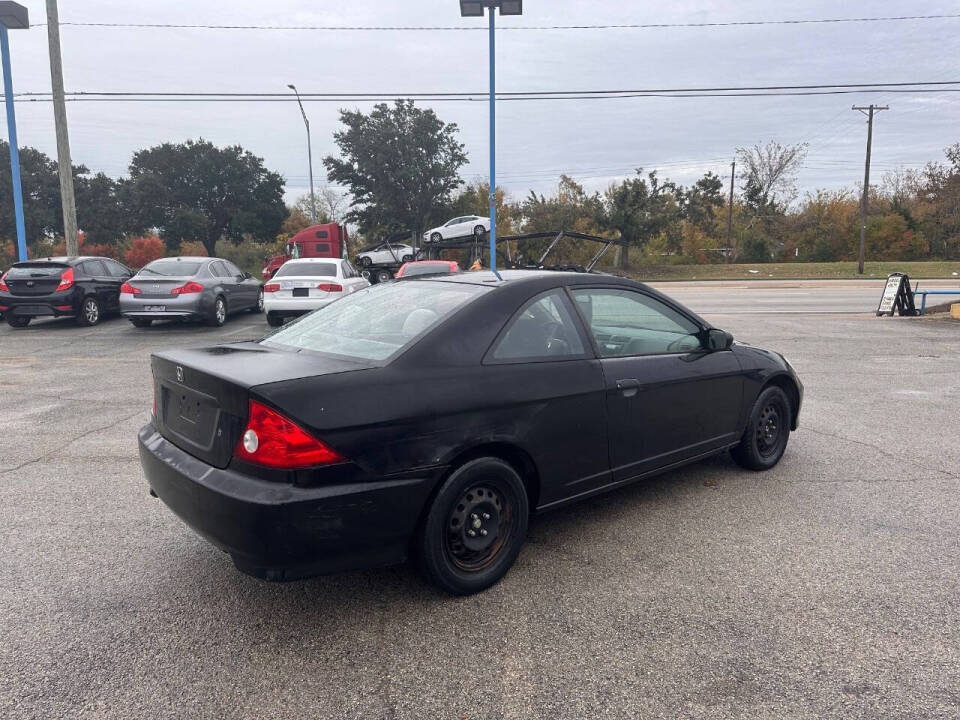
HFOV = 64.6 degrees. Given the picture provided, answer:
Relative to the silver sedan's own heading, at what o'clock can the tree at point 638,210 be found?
The tree is roughly at 12 o'clock from the silver sedan.

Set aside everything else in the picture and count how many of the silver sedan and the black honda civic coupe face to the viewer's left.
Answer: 0

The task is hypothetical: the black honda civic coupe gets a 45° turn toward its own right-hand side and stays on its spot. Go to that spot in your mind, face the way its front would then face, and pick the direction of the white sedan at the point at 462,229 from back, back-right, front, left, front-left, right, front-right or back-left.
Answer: left

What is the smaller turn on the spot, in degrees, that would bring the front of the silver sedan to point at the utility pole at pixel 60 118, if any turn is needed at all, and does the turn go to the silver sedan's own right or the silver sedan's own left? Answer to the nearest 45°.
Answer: approximately 45° to the silver sedan's own left

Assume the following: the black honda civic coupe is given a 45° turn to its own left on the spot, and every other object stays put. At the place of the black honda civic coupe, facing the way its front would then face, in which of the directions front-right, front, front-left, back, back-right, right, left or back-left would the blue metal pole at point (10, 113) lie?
front-left

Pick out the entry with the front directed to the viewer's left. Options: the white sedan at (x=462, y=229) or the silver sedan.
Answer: the white sedan

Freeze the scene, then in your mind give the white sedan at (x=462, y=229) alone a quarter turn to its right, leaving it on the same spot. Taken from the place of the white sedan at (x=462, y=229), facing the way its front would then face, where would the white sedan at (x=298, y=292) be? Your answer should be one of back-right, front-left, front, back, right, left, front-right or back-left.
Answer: back

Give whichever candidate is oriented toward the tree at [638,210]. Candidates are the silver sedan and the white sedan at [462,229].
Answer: the silver sedan

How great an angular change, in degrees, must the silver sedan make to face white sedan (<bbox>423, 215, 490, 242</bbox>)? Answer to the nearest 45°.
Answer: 0° — it already faces it

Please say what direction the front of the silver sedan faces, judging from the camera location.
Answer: facing away from the viewer and to the right of the viewer

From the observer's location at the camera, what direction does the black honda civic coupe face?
facing away from the viewer and to the right of the viewer

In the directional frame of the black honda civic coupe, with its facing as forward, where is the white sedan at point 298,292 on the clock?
The white sedan is roughly at 10 o'clock from the black honda civic coupe.

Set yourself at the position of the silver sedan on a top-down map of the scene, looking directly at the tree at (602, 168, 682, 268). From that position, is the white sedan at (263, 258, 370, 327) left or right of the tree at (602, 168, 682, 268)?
right

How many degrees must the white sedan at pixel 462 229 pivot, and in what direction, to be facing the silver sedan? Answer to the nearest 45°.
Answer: approximately 90° to its left

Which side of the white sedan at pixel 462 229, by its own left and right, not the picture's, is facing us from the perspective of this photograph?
left
